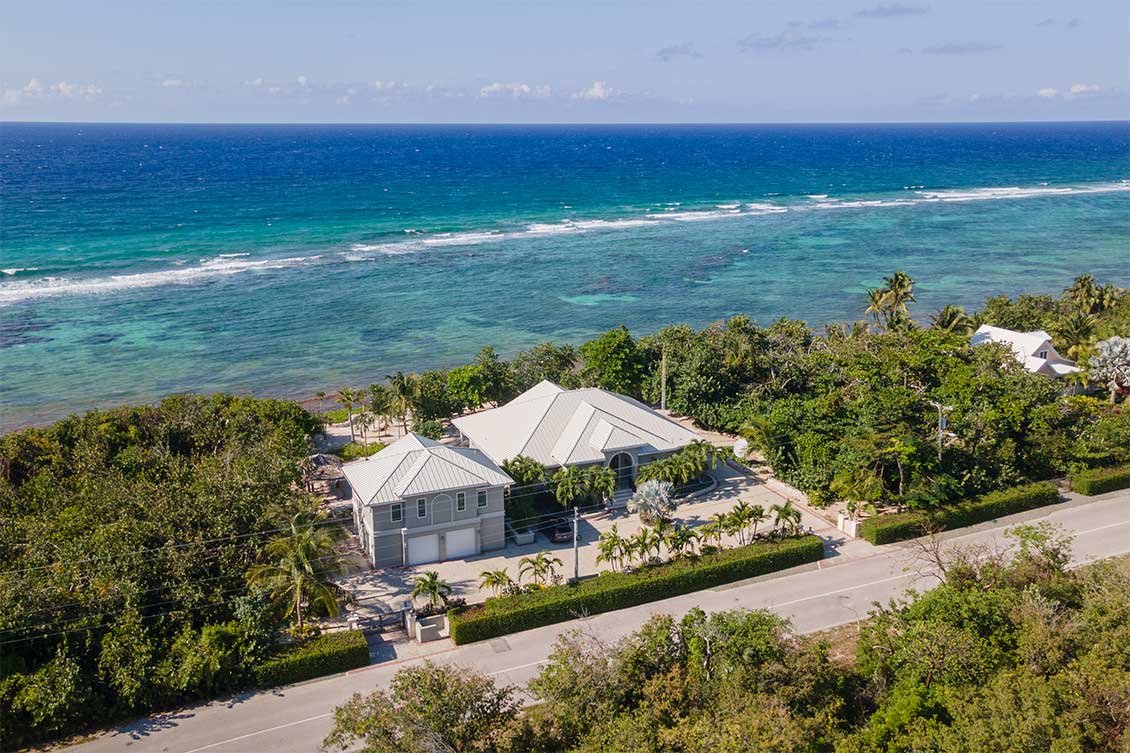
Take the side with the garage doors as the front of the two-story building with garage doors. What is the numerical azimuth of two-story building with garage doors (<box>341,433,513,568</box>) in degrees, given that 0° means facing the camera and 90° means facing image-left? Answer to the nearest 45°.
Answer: approximately 0°

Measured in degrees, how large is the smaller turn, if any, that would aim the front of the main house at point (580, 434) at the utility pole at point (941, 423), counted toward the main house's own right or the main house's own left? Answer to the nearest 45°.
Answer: approximately 45° to the main house's own left

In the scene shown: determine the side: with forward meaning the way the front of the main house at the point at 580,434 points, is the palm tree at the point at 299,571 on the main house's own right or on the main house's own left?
on the main house's own right

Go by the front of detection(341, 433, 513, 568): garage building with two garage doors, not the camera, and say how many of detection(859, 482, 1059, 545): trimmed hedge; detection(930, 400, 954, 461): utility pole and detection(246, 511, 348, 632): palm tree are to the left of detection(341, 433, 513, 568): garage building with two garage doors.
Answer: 2

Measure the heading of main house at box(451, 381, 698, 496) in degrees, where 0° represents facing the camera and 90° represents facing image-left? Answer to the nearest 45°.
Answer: approximately 315°

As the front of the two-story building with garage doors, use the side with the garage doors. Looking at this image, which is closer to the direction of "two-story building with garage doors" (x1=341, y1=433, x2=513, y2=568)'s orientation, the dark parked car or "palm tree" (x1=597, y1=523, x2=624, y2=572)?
the palm tree

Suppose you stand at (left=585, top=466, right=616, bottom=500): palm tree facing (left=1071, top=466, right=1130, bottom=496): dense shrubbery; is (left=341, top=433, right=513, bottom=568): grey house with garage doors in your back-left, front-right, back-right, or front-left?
back-right

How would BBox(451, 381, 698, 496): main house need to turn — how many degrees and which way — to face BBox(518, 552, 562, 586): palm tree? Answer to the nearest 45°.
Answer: approximately 45° to its right

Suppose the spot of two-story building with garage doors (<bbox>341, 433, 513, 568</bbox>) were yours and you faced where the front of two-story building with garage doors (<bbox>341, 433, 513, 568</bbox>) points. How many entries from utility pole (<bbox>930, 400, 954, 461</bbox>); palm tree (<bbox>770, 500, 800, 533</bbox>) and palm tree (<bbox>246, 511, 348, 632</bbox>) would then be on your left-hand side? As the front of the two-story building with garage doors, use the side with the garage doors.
2

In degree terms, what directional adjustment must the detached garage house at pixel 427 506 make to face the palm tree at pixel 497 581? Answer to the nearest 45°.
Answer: approximately 45° to its left

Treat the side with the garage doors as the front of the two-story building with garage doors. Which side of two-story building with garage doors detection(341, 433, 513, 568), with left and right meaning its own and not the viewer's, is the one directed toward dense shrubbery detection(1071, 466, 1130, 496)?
left

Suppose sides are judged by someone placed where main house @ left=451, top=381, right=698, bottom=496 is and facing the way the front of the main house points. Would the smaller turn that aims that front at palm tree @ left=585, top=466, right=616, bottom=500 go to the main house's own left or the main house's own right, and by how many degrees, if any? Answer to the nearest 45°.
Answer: approximately 45° to the main house's own right

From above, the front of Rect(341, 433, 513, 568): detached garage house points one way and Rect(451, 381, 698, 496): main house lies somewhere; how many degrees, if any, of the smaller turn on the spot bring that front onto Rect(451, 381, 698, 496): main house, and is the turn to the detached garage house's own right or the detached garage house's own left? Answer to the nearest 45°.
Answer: approximately 135° to the detached garage house's own left
